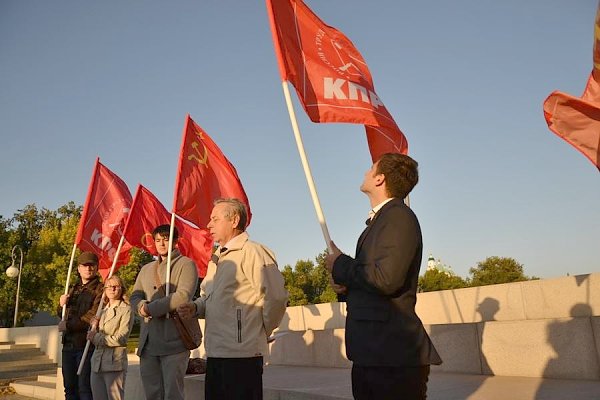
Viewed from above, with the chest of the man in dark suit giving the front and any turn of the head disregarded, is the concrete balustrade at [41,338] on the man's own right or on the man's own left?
on the man's own right

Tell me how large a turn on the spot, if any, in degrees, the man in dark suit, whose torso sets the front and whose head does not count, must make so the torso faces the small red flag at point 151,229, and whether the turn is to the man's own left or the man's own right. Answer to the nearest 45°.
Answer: approximately 45° to the man's own right

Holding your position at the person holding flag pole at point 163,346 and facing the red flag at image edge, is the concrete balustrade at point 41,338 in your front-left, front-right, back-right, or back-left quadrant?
back-left

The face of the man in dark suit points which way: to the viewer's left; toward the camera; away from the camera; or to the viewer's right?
to the viewer's left

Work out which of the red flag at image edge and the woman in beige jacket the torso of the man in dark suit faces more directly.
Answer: the woman in beige jacket

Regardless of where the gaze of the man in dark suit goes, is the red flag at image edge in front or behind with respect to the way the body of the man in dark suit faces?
behind

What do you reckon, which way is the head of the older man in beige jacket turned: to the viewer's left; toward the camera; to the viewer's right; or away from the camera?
to the viewer's left

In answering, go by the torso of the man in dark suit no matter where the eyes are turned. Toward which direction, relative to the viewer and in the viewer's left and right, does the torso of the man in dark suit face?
facing to the left of the viewer

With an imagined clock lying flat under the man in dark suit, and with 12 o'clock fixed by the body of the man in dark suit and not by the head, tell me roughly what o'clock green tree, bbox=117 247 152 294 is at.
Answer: The green tree is roughly at 2 o'clock from the man in dark suit.
